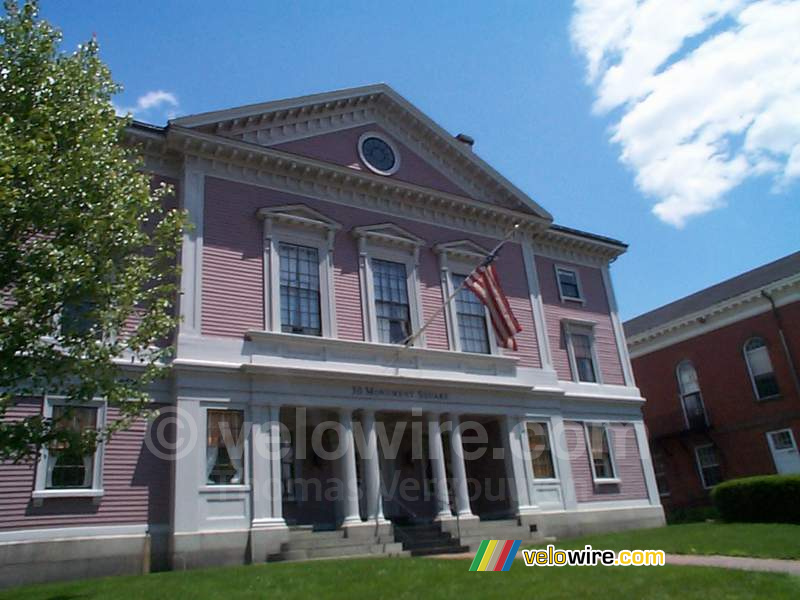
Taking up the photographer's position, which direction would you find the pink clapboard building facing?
facing the viewer and to the right of the viewer

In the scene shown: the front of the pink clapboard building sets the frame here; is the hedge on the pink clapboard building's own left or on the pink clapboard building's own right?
on the pink clapboard building's own left

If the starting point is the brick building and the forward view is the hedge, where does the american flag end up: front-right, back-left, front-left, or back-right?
front-right

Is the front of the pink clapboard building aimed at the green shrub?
no

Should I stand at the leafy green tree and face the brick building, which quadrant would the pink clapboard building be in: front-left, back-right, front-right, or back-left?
front-left

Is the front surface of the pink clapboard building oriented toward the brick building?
no

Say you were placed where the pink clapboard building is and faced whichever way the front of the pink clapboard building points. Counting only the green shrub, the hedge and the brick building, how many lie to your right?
0
